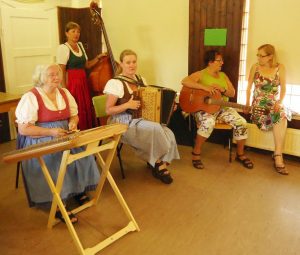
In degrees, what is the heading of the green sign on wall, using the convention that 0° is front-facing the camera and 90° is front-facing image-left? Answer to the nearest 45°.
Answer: approximately 0°

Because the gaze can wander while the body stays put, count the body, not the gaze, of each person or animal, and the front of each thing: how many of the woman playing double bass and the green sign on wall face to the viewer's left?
0

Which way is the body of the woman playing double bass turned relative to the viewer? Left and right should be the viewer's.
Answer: facing the viewer and to the right of the viewer

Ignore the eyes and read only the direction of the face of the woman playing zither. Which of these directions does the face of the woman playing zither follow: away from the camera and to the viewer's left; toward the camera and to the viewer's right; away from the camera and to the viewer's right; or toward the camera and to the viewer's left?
toward the camera and to the viewer's right

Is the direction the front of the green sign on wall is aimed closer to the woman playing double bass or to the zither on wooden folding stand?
the zither on wooden folding stand

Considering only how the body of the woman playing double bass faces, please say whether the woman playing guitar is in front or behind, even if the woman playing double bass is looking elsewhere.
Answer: in front

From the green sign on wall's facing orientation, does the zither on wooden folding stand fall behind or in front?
in front

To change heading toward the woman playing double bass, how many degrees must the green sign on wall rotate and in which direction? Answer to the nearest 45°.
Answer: approximately 90° to its right

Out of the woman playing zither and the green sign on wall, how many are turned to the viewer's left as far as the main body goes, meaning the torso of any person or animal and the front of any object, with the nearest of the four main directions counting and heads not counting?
0

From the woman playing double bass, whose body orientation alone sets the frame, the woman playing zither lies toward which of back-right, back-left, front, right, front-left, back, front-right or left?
front-right
